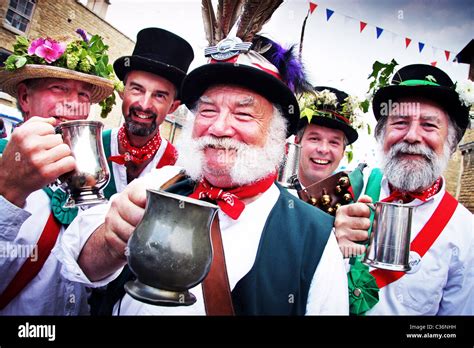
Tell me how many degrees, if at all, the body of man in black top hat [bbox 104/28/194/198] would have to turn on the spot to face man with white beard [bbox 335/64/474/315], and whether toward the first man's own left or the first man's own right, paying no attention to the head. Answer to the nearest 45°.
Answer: approximately 45° to the first man's own left

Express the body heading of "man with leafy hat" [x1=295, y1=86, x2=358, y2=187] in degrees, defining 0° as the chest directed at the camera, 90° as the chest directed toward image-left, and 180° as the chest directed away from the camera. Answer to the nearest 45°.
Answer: approximately 0°

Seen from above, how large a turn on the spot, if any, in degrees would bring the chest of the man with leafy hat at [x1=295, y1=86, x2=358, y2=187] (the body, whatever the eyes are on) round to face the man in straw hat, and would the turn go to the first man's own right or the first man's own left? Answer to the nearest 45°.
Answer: approximately 45° to the first man's own right

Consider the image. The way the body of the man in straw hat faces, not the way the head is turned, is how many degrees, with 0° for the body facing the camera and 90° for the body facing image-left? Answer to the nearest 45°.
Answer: approximately 315°

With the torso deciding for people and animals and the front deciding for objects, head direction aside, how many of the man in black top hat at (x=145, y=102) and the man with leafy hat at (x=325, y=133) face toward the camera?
2

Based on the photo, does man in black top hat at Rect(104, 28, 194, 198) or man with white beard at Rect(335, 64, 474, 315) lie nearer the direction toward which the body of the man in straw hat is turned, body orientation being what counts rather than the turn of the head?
the man with white beard

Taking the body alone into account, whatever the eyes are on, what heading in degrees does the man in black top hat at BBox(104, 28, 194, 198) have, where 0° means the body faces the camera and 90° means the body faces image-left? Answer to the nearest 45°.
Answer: approximately 0°

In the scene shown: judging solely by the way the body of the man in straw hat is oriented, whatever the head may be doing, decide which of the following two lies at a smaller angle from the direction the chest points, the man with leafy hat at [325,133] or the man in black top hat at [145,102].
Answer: the man with leafy hat
